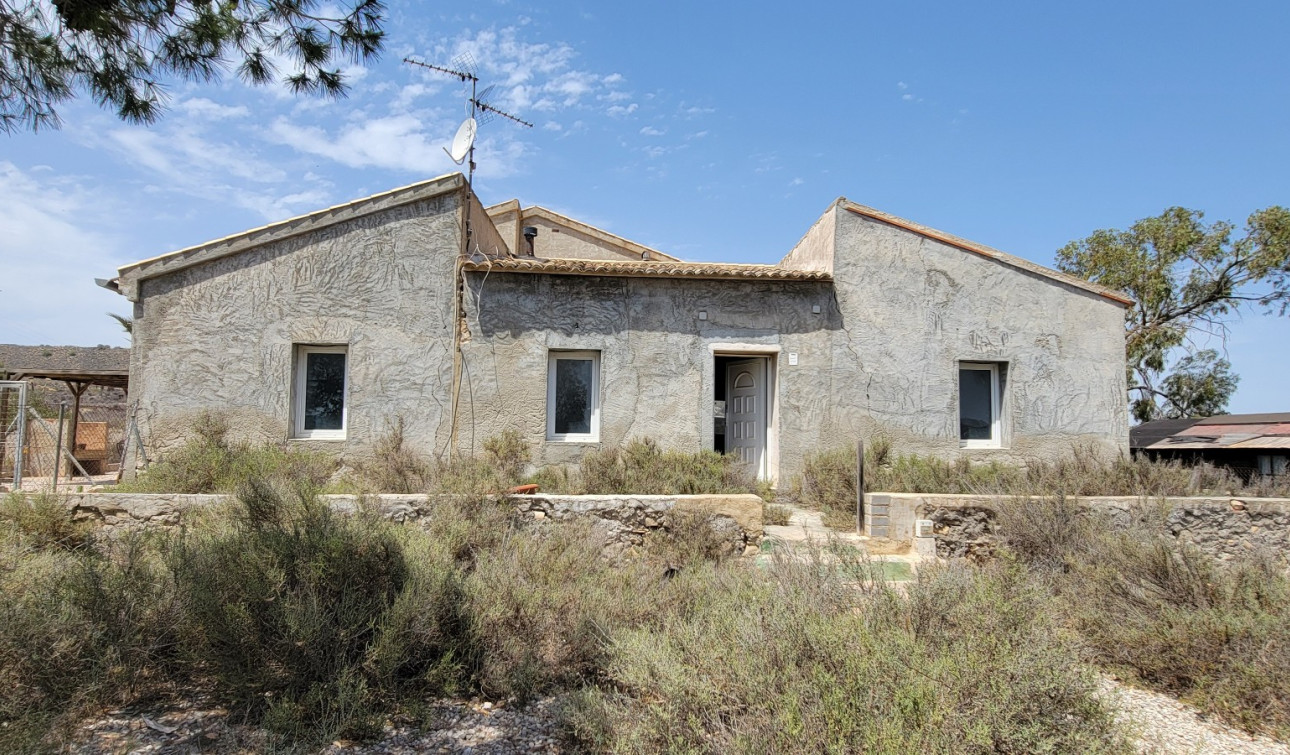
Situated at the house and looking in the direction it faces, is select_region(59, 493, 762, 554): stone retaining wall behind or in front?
in front

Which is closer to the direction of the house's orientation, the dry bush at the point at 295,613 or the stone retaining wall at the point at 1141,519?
the dry bush

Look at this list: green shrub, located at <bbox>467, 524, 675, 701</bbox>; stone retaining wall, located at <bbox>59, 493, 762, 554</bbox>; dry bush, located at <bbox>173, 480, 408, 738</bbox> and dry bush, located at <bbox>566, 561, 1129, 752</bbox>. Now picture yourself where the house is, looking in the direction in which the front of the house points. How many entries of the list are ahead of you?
4

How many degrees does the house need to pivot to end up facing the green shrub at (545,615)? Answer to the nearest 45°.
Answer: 0° — it already faces it

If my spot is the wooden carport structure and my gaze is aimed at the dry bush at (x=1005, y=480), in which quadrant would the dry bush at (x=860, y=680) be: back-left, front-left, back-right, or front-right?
front-right

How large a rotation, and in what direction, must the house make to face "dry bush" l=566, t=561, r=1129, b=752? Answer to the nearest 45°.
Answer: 0° — it already faces it

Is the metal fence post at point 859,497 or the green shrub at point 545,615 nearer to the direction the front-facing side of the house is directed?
the green shrub

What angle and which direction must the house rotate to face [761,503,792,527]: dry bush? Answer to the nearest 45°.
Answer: approximately 45° to its left

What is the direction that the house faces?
toward the camera

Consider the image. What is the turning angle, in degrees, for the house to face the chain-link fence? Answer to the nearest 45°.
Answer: approximately 90° to its right

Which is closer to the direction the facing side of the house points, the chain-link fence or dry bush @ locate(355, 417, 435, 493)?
the dry bush

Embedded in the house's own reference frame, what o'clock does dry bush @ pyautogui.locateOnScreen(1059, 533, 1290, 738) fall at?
The dry bush is roughly at 11 o'clock from the house.

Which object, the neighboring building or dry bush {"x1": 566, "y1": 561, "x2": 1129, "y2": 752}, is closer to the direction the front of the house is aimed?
the dry bush

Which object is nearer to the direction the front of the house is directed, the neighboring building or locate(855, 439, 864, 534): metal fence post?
the metal fence post

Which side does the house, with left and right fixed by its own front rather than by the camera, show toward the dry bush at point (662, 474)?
front

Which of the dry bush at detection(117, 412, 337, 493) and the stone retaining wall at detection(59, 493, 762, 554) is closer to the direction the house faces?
the stone retaining wall

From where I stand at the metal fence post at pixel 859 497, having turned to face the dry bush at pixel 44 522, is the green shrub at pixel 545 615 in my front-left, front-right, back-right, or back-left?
front-left
